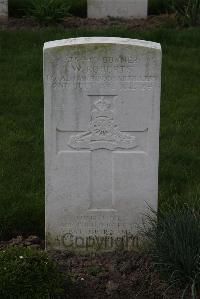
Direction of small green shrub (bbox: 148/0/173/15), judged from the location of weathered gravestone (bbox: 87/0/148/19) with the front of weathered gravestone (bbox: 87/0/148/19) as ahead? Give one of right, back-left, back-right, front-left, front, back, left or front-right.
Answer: back-left

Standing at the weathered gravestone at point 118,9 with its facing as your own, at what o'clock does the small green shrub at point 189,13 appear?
The small green shrub is roughly at 10 o'clock from the weathered gravestone.

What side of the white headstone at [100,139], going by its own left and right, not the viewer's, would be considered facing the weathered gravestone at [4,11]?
back

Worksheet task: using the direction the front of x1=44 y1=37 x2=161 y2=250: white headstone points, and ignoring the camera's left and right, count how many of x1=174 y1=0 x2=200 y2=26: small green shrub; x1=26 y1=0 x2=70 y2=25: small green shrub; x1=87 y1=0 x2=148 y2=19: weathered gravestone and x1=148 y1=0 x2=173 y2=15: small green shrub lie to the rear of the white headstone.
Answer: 4

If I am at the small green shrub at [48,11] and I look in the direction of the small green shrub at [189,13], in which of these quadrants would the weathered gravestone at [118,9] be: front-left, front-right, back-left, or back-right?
front-left

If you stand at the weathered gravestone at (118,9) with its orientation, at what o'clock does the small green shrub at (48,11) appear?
The small green shrub is roughly at 2 o'clock from the weathered gravestone.

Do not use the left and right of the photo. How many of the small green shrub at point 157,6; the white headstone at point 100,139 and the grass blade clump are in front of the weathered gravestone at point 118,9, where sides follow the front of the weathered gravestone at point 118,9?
2

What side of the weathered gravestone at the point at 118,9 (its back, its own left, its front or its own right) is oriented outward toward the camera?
front

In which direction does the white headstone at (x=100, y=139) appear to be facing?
toward the camera

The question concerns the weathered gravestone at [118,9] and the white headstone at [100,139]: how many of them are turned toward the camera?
2

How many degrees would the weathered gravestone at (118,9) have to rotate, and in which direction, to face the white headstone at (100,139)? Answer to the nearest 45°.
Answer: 0° — it already faces it

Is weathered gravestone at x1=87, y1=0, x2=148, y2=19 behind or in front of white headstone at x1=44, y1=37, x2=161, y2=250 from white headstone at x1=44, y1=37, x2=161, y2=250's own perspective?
behind

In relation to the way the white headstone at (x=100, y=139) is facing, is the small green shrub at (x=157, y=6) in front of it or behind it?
behind

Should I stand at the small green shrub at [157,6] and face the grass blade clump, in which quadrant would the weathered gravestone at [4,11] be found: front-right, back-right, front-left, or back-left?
front-right

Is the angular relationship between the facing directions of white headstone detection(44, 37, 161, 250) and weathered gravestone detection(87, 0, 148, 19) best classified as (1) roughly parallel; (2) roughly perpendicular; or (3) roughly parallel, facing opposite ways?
roughly parallel
